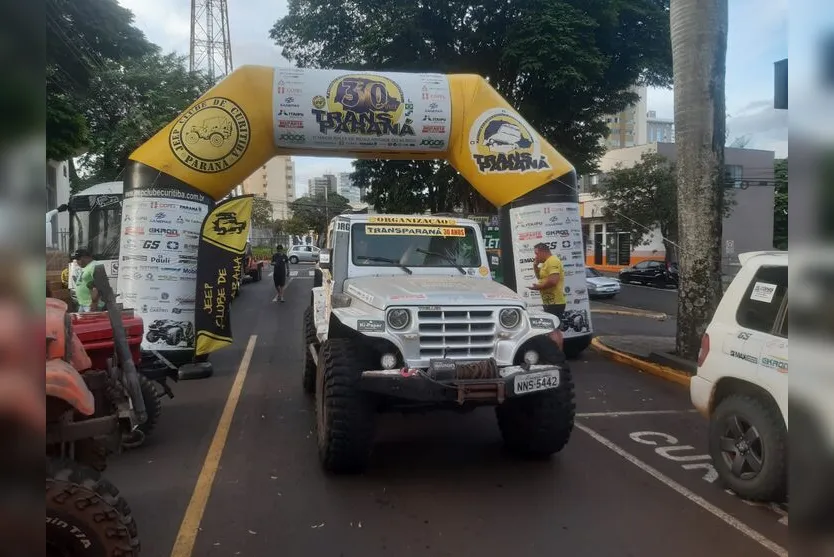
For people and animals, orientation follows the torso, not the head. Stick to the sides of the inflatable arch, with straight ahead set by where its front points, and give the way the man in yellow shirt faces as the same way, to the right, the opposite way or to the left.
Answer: to the right

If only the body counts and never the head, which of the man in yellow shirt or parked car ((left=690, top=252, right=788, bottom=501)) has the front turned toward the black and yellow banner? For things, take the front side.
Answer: the man in yellow shirt

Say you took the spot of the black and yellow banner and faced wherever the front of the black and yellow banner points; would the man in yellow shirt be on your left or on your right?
on your left

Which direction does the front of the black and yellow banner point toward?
toward the camera

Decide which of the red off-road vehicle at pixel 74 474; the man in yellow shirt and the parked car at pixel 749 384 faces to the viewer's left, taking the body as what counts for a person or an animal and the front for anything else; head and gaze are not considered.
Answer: the man in yellow shirt

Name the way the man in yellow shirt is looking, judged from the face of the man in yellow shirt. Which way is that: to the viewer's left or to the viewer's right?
to the viewer's left

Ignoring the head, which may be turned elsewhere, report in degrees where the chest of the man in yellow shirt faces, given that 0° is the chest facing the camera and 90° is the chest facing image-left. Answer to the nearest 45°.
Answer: approximately 90°

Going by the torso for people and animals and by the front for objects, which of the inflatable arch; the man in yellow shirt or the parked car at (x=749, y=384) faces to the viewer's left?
the man in yellow shirt

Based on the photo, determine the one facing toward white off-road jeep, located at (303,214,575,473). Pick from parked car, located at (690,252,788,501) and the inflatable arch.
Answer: the inflatable arch

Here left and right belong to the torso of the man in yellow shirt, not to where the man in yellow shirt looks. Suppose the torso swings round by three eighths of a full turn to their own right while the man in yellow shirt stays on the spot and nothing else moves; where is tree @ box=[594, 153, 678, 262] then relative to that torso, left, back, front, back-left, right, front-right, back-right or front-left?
front-left

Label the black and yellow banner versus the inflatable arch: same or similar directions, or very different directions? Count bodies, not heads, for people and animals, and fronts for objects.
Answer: same or similar directions

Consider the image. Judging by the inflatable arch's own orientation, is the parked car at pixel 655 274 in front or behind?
behind
